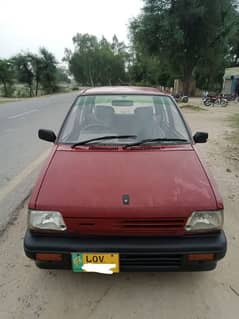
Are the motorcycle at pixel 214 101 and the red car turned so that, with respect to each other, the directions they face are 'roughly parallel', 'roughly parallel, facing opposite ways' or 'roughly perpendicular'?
roughly perpendicular

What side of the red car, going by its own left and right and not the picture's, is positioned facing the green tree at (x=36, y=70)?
back

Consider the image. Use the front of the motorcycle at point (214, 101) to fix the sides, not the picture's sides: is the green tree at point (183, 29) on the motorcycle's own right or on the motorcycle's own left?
on the motorcycle's own left

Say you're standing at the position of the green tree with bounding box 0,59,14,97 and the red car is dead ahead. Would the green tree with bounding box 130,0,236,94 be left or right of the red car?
left

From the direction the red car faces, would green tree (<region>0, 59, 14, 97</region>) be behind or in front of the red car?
behind

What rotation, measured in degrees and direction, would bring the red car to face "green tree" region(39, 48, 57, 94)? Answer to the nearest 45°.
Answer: approximately 180°
